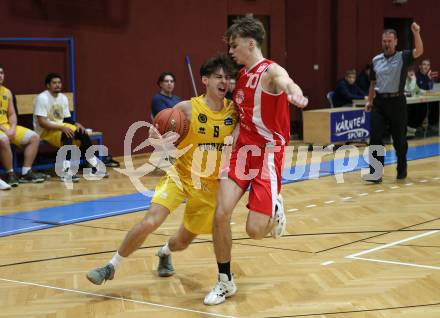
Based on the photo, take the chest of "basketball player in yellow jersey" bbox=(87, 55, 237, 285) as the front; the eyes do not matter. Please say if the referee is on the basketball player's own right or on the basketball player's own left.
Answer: on the basketball player's own left

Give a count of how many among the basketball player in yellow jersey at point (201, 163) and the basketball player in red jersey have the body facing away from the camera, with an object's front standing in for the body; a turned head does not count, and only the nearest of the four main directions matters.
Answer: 0

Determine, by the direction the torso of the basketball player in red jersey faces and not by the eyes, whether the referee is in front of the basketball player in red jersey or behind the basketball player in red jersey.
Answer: behind

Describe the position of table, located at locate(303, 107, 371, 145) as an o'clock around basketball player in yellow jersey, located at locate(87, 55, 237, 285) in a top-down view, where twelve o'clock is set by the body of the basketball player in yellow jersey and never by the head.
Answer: The table is roughly at 8 o'clock from the basketball player in yellow jersey.

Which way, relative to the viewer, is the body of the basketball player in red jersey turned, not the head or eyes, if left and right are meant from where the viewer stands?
facing the viewer and to the left of the viewer

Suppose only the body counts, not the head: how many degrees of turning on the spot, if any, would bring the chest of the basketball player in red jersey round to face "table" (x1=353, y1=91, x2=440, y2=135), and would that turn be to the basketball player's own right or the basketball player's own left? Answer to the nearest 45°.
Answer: approximately 135° to the basketball player's own right

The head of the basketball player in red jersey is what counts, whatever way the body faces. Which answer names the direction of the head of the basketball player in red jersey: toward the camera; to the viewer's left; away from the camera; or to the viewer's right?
to the viewer's left
